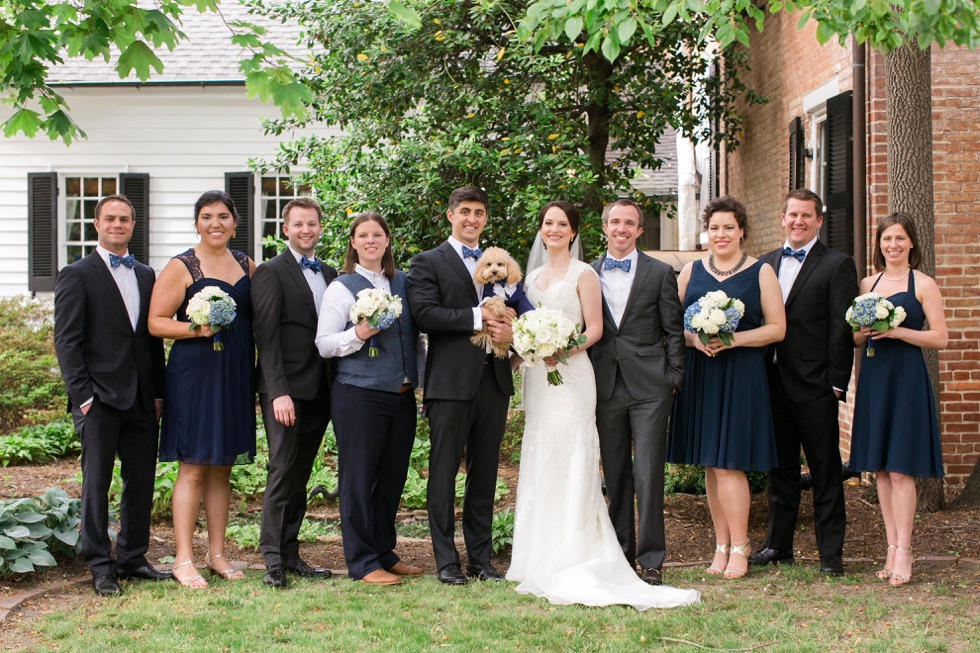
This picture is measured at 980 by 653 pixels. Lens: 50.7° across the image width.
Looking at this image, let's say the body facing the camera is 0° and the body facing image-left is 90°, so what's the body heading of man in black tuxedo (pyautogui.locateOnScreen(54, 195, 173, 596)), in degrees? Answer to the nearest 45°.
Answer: approximately 315°

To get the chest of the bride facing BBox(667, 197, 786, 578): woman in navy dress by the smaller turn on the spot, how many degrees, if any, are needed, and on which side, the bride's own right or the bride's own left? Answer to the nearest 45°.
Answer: approximately 135° to the bride's own left

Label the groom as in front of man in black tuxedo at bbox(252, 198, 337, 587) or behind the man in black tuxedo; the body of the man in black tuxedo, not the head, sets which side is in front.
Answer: in front

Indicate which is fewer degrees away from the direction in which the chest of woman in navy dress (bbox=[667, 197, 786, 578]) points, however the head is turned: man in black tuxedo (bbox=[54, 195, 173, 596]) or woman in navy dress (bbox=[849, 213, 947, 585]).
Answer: the man in black tuxedo

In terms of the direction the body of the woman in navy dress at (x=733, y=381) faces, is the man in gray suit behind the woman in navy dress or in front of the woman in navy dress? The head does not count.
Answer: in front

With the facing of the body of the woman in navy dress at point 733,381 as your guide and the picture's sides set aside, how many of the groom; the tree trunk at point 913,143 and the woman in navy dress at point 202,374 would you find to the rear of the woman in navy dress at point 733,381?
1
